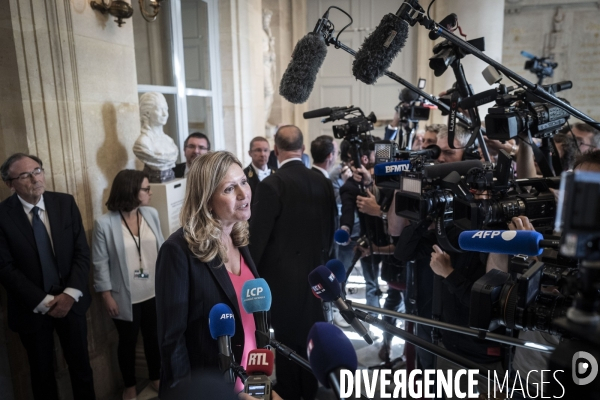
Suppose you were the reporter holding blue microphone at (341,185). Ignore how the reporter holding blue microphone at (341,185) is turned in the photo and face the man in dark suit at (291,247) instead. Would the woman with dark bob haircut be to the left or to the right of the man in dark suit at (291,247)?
right

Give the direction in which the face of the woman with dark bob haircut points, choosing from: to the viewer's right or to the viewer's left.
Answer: to the viewer's right

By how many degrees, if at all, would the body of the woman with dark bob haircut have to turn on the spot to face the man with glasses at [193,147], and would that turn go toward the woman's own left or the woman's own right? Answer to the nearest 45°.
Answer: approximately 90° to the woman's own left

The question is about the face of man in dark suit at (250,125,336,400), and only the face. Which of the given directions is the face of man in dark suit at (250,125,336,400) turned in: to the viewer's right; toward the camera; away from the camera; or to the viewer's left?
away from the camera

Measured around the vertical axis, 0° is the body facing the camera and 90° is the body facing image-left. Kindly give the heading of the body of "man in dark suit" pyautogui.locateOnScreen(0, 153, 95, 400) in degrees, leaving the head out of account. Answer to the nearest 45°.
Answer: approximately 0°
